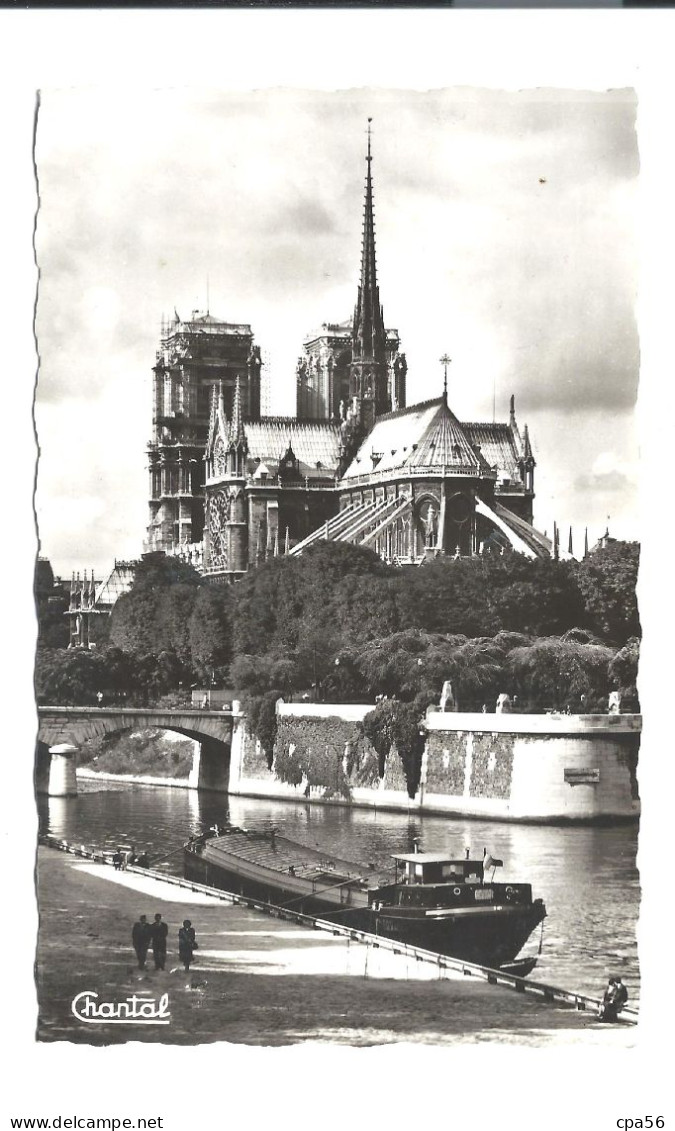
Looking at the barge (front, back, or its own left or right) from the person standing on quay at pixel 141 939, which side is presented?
left

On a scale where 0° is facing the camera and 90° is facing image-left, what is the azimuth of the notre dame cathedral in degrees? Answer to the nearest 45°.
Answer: approximately 135°

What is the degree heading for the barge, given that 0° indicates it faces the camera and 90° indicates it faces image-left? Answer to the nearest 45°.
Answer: approximately 135°

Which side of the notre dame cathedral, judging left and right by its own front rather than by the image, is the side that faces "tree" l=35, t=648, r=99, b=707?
left

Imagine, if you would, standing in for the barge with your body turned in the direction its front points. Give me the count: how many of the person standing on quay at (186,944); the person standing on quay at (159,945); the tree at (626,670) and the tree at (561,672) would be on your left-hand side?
2

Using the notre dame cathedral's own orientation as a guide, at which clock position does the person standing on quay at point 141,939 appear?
The person standing on quay is roughly at 8 o'clock from the notre dame cathedral.
